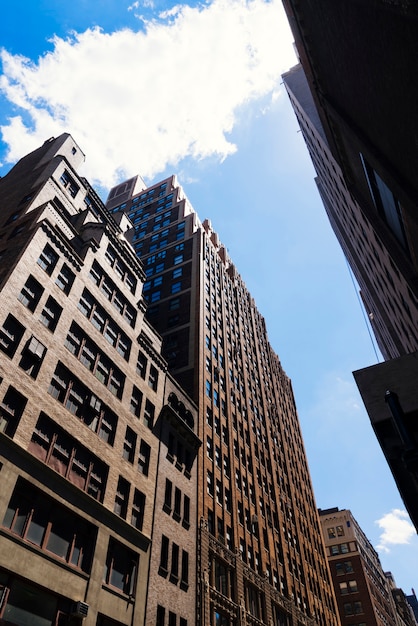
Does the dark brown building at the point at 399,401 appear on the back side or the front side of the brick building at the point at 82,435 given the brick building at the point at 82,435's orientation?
on the front side

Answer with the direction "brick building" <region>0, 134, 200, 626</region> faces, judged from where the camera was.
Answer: facing the viewer and to the right of the viewer

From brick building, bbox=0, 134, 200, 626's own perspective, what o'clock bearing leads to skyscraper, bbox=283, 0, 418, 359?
The skyscraper is roughly at 1 o'clock from the brick building.

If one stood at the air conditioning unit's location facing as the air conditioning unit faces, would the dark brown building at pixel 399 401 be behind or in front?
in front

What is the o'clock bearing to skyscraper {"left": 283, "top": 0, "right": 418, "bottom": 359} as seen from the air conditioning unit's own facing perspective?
The skyscraper is roughly at 1 o'clock from the air conditioning unit.
